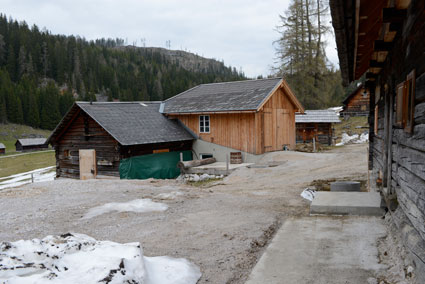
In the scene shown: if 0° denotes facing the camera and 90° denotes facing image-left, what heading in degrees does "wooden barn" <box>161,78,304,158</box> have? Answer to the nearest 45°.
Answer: approximately 315°

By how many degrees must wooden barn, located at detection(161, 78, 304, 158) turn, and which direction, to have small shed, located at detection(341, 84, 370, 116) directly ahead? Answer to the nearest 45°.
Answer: approximately 90° to its left

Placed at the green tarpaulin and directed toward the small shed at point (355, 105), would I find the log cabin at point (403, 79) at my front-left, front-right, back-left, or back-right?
back-right

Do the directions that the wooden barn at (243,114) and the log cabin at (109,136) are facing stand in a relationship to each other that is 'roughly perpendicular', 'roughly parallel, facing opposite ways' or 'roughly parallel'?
roughly perpendicular

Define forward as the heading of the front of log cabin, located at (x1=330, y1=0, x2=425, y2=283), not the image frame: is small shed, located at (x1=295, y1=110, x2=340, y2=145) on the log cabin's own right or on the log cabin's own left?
on the log cabin's own right

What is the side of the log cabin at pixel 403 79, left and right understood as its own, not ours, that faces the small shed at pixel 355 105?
right

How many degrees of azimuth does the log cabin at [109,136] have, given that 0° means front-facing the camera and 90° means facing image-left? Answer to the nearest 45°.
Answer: approximately 45°

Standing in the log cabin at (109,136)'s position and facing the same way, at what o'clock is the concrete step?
The concrete step is roughly at 10 o'clock from the log cabin.

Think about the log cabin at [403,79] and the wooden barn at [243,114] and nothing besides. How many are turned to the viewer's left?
1

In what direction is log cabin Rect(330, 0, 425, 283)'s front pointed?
to the viewer's left

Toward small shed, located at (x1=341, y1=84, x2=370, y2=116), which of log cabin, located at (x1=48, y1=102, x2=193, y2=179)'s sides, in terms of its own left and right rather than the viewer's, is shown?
back
